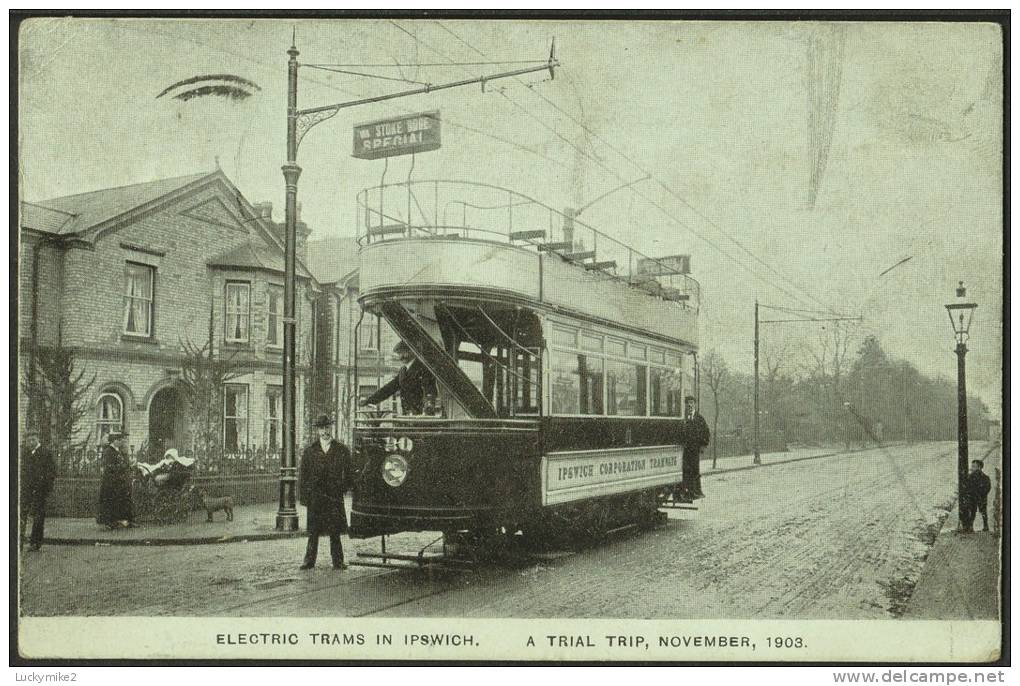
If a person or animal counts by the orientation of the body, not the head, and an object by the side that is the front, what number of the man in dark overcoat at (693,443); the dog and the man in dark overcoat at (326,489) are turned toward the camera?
2

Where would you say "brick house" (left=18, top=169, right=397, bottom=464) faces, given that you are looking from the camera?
facing the viewer and to the right of the viewer

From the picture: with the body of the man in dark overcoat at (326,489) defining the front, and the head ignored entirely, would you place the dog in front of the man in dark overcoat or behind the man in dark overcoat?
behind

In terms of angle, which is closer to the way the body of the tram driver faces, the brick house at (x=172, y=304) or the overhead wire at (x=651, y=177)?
the brick house

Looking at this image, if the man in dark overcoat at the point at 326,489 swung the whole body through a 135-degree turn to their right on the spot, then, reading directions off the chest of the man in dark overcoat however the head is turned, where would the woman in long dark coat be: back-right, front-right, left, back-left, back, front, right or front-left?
front-left

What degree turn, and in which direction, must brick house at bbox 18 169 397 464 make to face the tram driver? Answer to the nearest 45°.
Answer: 0° — it already faces them

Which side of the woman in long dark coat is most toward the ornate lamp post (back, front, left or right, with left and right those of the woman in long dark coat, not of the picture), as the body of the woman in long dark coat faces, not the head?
front

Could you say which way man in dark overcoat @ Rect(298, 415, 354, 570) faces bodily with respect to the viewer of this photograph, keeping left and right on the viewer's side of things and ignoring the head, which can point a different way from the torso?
facing the viewer

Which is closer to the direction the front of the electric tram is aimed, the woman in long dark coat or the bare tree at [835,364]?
the woman in long dark coat
